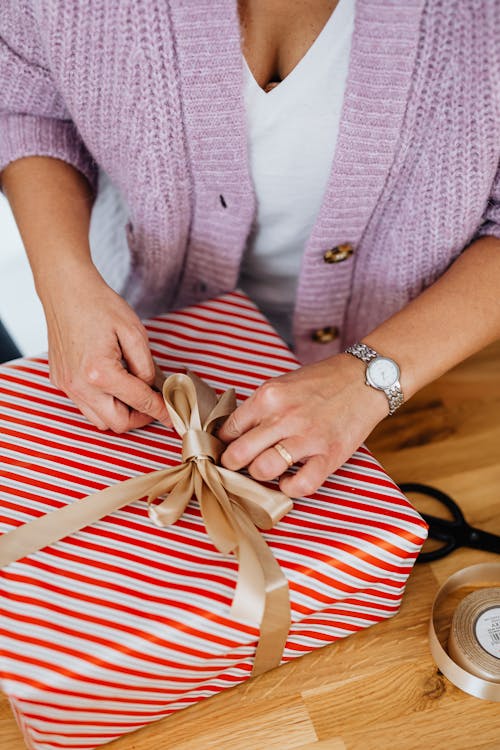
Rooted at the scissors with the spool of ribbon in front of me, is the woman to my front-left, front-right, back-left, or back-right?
back-right

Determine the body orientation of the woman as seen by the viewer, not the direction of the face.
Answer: toward the camera
